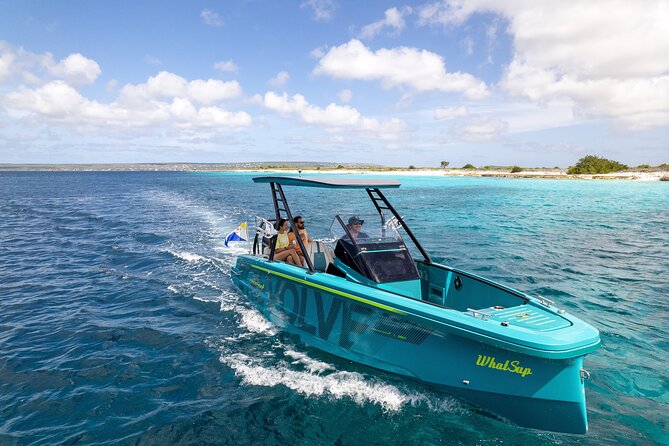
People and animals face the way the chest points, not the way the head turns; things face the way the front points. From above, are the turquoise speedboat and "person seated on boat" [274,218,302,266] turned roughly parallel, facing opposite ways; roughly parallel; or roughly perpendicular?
roughly parallel

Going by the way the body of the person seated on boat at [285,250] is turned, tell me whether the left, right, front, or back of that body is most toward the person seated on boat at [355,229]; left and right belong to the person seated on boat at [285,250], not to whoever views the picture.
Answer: front

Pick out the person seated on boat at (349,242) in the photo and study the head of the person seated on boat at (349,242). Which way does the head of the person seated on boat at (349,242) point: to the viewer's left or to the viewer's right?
to the viewer's right

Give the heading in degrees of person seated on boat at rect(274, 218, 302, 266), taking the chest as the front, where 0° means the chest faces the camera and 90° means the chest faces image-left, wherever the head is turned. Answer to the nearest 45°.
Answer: approximately 315°

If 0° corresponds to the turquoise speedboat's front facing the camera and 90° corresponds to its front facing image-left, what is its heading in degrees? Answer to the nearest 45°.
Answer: approximately 315°

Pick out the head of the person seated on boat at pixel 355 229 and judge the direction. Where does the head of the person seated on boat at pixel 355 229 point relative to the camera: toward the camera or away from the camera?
toward the camera

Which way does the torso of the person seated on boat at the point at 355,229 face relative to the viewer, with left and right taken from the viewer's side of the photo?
facing the viewer and to the right of the viewer

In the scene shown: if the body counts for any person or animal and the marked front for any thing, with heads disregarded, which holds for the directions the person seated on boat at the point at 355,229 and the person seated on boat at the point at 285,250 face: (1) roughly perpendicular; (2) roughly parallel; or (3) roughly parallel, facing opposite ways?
roughly parallel

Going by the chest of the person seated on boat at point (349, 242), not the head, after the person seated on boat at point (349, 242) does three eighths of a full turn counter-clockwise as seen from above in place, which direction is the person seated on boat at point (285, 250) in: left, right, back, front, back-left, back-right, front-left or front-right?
front-left
